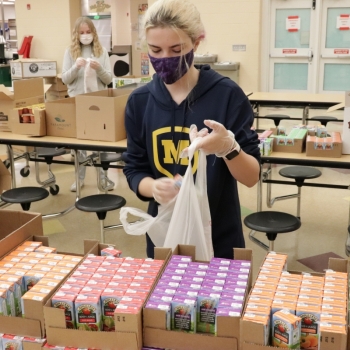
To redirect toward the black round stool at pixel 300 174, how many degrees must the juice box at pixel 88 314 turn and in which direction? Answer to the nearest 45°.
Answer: approximately 135° to its left

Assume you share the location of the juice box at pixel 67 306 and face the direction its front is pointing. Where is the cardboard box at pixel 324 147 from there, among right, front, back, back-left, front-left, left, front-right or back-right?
back-left
